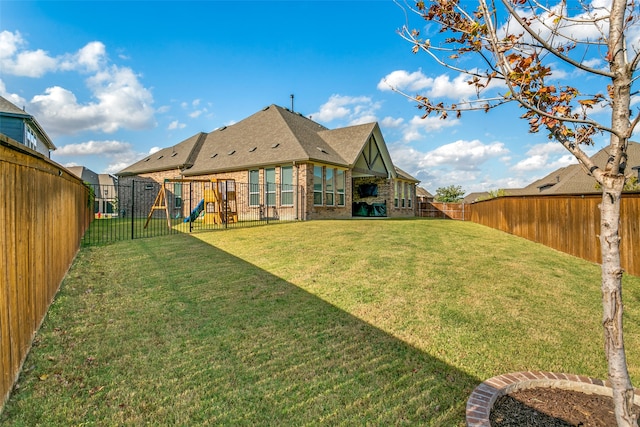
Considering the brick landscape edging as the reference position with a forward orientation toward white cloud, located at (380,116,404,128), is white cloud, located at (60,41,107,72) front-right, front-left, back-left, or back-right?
front-left

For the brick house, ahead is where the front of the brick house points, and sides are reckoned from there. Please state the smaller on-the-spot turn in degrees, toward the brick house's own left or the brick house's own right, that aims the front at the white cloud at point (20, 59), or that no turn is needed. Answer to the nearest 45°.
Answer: approximately 45° to the brick house's own left

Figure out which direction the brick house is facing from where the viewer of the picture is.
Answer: facing away from the viewer and to the left of the viewer

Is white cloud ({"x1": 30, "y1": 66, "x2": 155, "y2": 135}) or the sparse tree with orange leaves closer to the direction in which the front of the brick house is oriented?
the white cloud

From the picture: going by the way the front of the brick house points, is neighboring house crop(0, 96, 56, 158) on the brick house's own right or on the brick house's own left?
on the brick house's own left

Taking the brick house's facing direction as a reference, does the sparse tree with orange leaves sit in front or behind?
behind

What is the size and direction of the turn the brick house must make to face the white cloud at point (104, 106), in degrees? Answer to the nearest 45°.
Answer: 0° — it already faces it

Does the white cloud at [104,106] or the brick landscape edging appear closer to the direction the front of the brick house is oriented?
the white cloud
